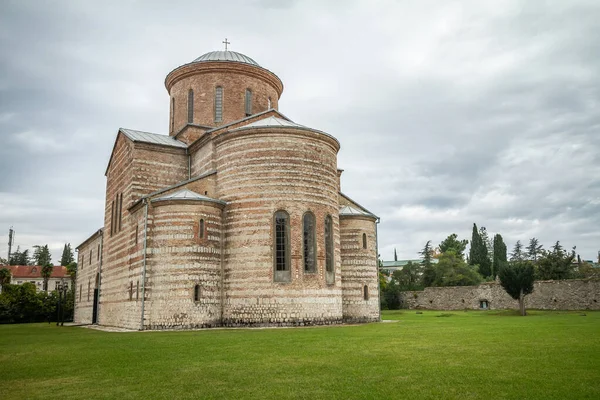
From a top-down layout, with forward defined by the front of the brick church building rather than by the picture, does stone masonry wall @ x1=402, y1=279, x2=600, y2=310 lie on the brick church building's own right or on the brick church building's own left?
on the brick church building's own right

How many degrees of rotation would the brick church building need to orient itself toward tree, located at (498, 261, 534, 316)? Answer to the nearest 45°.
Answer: approximately 90° to its right

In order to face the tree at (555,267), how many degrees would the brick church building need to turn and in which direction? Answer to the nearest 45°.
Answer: approximately 90° to its right

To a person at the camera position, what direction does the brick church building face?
facing away from the viewer and to the left of the viewer
